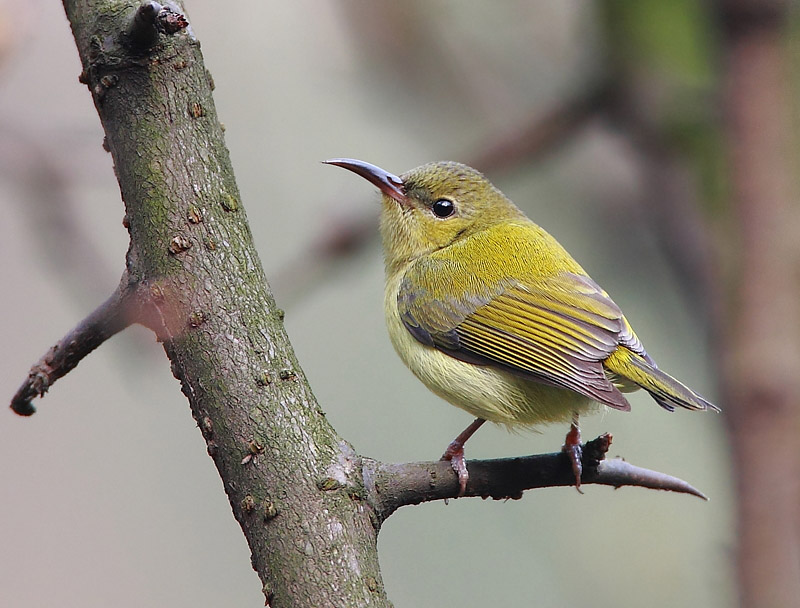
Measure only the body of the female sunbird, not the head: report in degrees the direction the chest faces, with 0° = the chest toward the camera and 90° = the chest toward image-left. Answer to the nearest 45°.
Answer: approximately 90°
